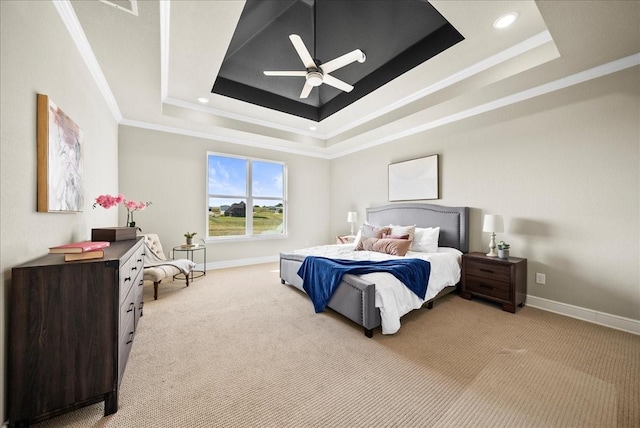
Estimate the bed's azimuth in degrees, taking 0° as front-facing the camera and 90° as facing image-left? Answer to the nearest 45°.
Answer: approximately 45°

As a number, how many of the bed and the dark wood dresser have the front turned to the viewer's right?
1

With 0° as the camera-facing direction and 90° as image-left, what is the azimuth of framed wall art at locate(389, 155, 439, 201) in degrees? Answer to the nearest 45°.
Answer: approximately 45°

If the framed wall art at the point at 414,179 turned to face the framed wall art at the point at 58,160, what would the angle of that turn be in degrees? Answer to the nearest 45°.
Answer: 0° — it already faces it

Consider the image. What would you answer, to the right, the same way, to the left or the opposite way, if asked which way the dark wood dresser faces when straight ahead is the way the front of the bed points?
the opposite way

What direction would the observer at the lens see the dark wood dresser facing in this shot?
facing to the right of the viewer
